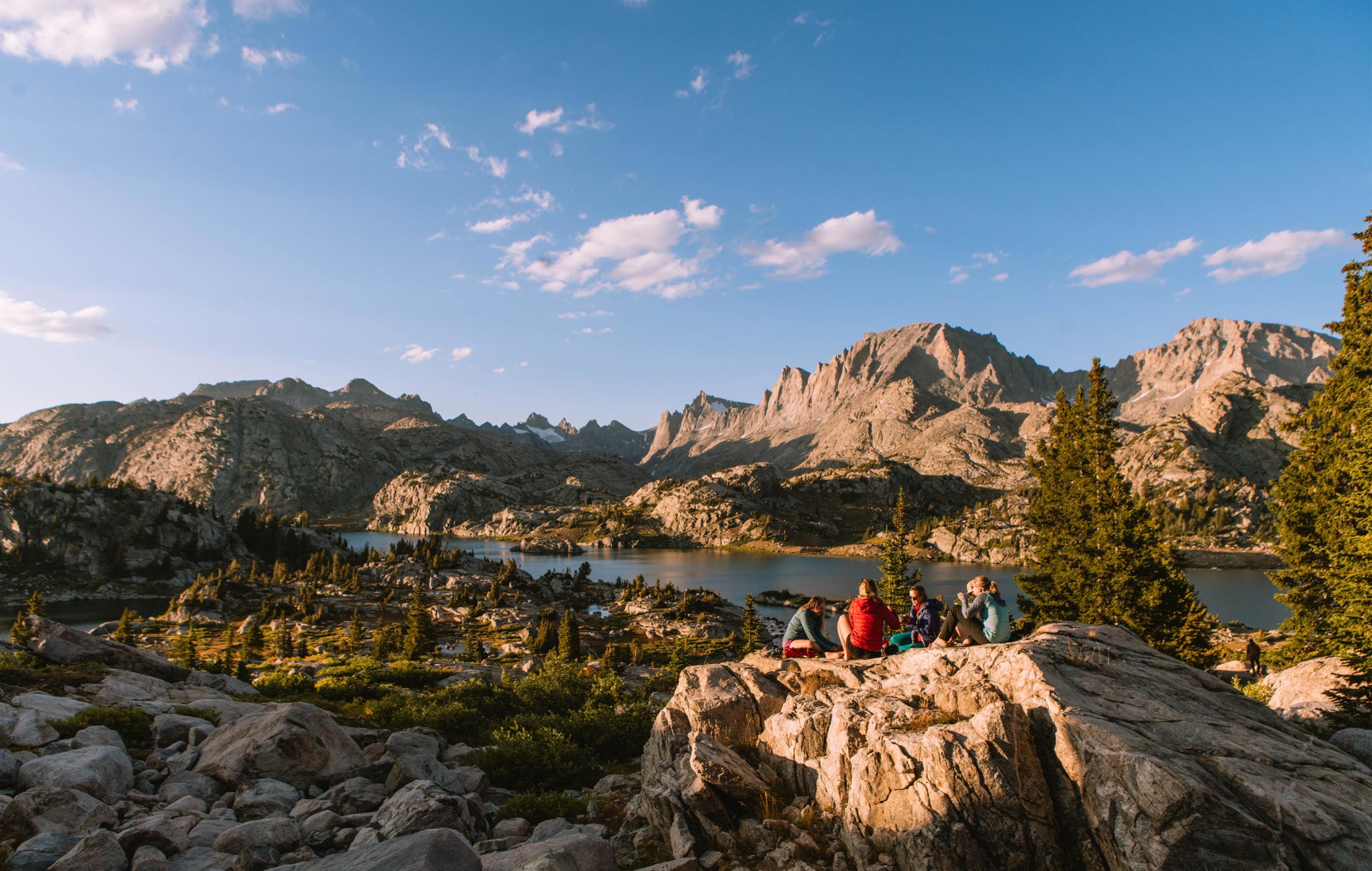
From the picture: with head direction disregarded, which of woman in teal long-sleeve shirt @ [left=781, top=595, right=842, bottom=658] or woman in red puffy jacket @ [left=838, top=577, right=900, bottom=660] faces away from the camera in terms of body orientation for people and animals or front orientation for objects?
the woman in red puffy jacket

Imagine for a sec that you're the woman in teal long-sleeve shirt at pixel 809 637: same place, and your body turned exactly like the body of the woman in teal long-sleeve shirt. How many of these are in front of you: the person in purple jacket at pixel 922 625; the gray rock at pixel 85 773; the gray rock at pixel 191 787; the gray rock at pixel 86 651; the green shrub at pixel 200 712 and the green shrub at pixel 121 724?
1

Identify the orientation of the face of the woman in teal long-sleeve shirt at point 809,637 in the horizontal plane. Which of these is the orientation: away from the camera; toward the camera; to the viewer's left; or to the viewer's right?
to the viewer's right

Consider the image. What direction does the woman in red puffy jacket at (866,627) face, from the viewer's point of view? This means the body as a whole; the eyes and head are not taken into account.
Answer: away from the camera

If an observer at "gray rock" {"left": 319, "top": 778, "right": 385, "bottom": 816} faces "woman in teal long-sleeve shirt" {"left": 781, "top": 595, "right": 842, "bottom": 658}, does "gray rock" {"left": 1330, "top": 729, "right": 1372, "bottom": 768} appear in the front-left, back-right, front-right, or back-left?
front-right

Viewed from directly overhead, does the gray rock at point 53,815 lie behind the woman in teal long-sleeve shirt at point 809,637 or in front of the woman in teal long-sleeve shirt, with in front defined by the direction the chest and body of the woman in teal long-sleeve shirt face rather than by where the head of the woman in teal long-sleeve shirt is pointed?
behind

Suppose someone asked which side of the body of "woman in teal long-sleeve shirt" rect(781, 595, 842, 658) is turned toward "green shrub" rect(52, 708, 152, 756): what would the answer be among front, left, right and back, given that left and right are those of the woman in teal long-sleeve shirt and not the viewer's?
back

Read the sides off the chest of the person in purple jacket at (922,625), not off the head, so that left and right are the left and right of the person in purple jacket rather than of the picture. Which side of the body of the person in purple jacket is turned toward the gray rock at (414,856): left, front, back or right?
front

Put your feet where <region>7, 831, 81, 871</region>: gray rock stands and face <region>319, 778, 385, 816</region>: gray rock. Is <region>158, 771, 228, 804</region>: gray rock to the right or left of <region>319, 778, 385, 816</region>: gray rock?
left

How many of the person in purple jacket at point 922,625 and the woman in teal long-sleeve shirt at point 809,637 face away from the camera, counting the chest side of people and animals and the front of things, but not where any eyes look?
0

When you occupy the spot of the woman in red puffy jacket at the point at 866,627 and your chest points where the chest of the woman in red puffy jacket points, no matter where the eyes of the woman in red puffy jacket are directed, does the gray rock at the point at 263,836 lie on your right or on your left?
on your left

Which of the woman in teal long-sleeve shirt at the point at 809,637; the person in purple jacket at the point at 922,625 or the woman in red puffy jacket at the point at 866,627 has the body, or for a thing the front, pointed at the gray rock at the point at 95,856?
the person in purple jacket

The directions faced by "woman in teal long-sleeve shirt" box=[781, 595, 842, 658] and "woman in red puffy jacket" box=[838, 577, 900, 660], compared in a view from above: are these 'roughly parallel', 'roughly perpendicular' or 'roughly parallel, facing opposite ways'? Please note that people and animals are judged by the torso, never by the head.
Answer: roughly perpendicular

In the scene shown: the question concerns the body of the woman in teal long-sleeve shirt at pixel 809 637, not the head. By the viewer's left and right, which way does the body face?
facing to the right of the viewer

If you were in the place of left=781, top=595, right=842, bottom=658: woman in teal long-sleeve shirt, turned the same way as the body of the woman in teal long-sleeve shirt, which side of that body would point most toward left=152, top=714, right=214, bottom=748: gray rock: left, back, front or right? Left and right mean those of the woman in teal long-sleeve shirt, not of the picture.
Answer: back

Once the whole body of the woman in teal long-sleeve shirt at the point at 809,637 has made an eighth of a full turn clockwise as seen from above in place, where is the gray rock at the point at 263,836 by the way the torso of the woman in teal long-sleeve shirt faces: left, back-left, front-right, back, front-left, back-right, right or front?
right

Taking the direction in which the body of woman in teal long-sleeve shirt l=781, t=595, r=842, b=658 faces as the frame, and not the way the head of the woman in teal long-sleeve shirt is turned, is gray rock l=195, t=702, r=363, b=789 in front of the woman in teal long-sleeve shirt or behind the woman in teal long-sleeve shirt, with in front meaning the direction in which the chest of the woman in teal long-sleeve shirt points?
behind
